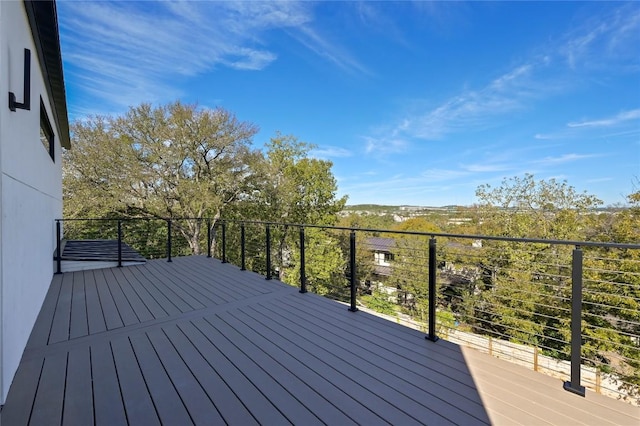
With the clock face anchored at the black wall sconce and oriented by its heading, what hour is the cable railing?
The cable railing is roughly at 12 o'clock from the black wall sconce.

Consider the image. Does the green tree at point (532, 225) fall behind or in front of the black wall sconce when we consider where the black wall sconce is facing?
in front

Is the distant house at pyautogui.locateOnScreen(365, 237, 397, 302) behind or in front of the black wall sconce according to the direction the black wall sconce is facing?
in front

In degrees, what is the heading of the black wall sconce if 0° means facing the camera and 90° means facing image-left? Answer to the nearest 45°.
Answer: approximately 270°

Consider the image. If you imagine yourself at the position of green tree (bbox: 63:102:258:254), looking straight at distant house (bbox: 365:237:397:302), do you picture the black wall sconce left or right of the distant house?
right

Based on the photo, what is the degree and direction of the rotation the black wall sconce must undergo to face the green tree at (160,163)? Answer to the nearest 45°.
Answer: approximately 90° to its left
